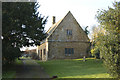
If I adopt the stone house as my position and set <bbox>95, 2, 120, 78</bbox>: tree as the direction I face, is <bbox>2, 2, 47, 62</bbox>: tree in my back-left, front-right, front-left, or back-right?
front-right

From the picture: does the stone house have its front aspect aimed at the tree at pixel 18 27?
no

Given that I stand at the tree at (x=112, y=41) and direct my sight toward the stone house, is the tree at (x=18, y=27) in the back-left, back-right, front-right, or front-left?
front-left

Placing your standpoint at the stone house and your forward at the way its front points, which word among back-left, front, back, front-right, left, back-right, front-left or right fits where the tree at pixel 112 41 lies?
left

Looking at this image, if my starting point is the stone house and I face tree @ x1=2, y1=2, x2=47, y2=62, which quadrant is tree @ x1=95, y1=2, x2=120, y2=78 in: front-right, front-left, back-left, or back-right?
front-left

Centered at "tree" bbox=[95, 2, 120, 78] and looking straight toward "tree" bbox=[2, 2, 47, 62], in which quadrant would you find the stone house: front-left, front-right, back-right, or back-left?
front-right
